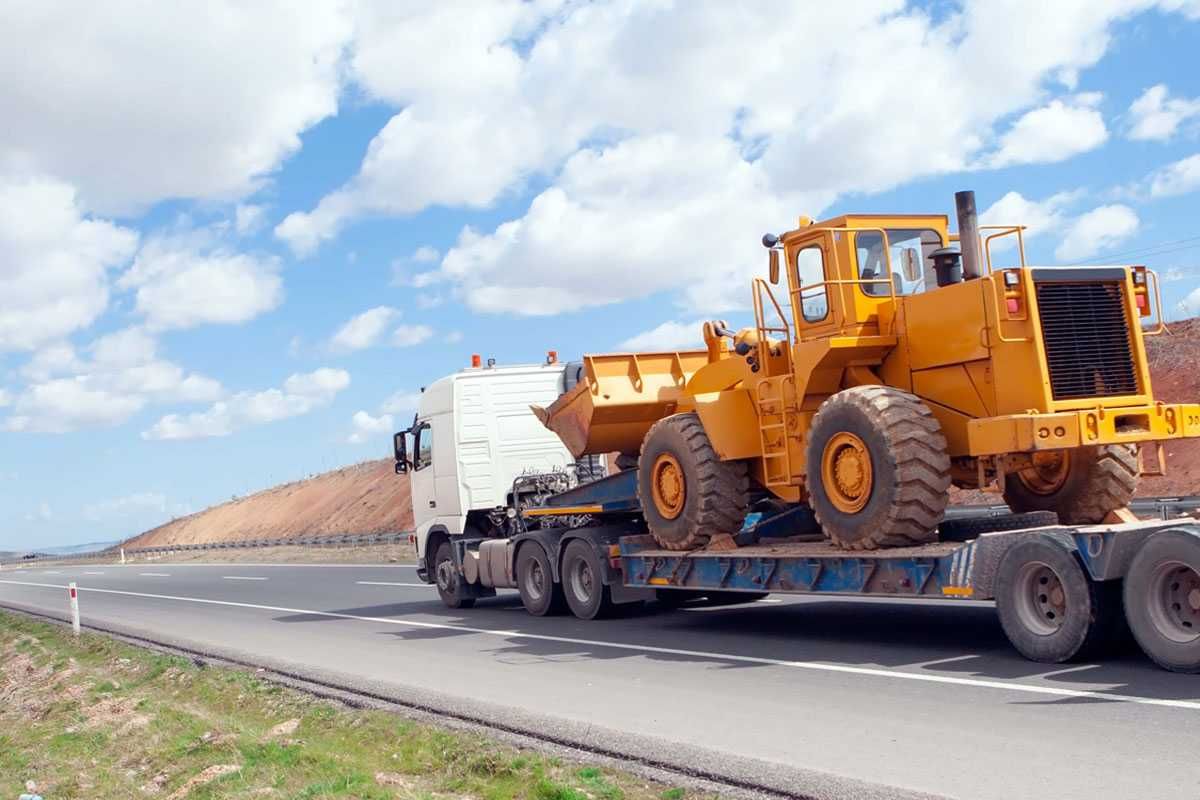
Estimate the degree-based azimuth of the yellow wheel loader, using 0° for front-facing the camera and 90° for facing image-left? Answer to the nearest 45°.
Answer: approximately 135°

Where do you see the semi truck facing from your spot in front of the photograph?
facing away from the viewer and to the left of the viewer
